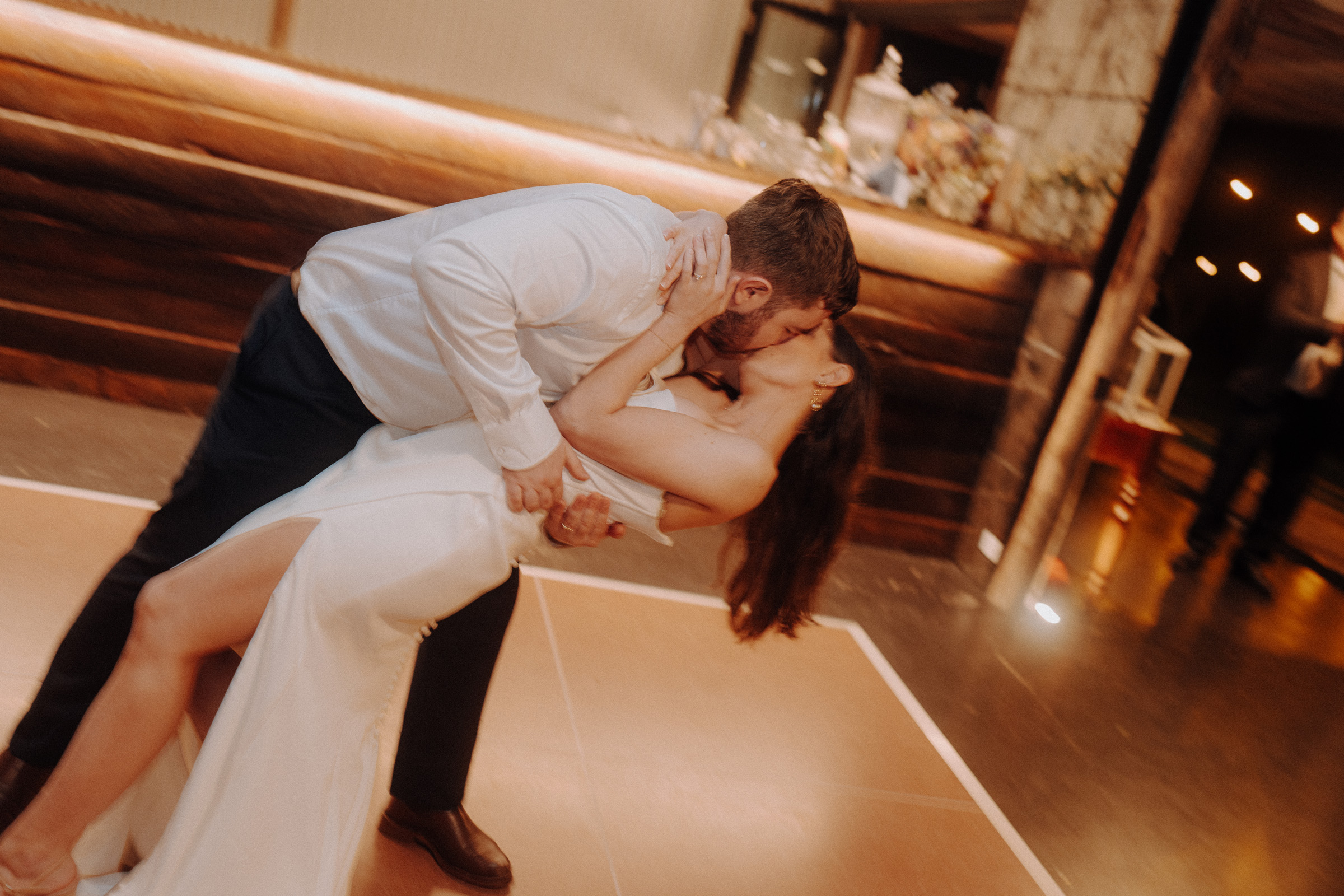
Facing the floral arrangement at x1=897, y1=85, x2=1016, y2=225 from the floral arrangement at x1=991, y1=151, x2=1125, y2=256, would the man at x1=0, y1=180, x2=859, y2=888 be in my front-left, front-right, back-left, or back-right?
front-left

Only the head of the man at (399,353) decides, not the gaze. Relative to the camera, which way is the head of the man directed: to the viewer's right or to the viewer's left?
to the viewer's right
